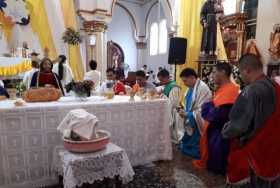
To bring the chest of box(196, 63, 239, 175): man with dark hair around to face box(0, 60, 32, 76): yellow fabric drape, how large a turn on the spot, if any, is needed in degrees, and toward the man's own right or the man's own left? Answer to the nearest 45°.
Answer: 0° — they already face it

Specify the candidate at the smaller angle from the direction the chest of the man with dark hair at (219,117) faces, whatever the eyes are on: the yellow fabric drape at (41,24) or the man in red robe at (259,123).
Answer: the yellow fabric drape

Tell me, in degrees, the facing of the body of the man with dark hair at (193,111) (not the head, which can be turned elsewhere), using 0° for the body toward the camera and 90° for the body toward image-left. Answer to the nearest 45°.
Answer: approximately 90°

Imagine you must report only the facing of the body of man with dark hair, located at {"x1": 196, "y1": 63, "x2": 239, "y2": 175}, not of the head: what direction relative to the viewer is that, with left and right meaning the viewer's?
facing to the left of the viewer

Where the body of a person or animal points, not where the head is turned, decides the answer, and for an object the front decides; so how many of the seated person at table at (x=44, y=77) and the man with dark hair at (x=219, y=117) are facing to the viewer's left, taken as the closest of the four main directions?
1

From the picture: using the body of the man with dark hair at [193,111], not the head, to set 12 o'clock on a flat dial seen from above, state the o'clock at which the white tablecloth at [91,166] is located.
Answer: The white tablecloth is roughly at 10 o'clock from the man with dark hair.

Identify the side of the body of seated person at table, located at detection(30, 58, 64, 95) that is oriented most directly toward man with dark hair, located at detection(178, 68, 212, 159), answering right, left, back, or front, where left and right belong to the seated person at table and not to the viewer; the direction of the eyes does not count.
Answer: left

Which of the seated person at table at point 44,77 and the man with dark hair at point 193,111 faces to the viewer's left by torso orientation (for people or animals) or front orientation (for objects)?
the man with dark hair

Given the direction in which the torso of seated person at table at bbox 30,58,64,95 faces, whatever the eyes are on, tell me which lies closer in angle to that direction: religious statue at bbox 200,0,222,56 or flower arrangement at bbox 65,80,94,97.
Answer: the flower arrangement

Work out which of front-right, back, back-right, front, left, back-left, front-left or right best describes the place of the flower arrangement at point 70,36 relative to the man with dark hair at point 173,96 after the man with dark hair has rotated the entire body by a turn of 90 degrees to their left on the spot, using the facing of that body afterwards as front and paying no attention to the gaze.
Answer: back-right

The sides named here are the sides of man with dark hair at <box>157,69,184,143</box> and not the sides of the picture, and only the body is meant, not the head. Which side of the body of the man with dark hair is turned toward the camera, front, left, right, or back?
left

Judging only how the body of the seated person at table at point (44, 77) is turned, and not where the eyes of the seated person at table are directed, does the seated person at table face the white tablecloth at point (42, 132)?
yes

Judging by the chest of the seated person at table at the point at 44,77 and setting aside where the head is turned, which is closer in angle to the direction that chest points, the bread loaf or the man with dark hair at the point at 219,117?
the bread loaf
